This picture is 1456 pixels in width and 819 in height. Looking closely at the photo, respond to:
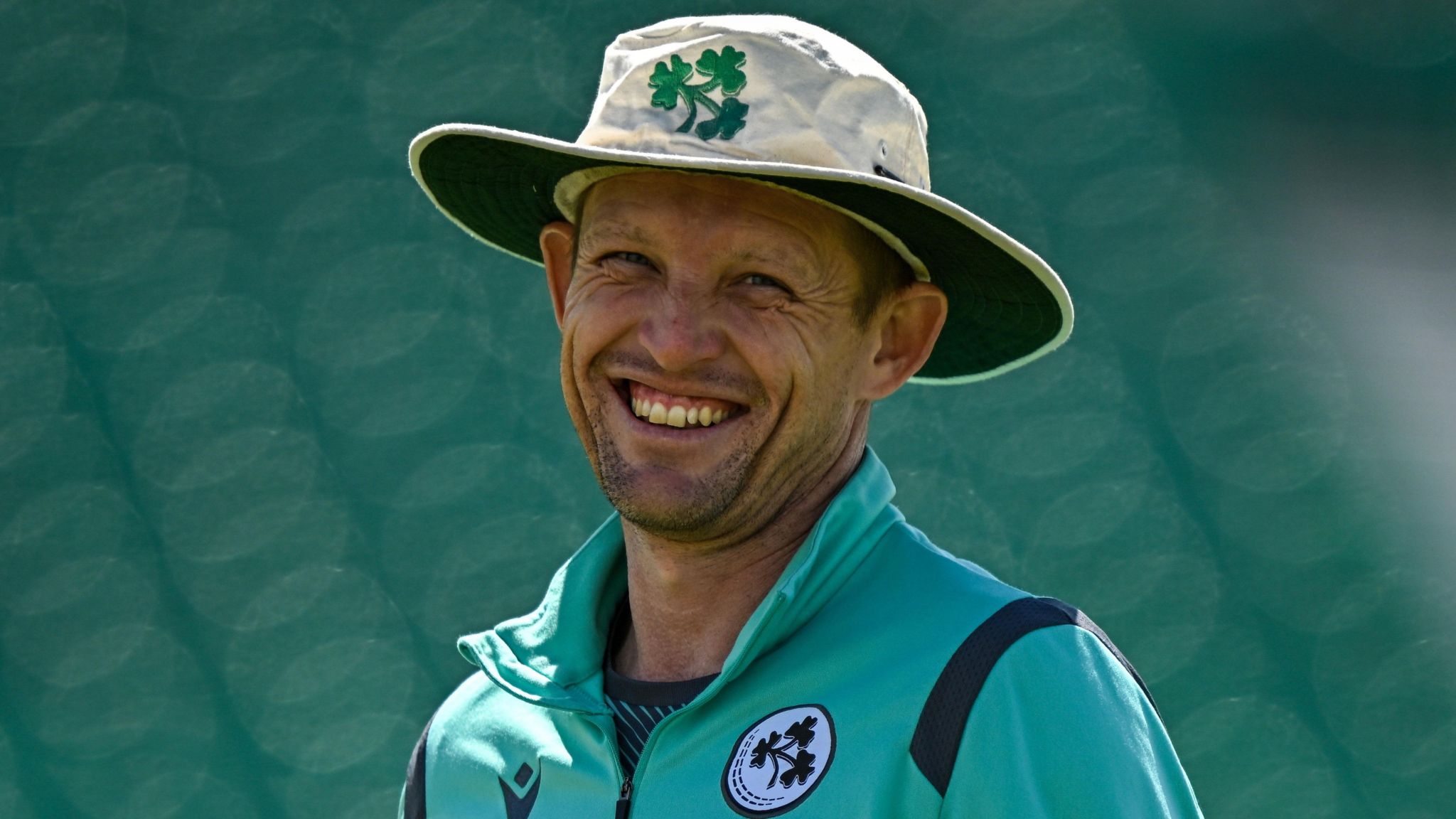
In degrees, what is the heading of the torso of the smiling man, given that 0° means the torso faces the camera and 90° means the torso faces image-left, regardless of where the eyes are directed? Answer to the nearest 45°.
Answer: approximately 45°

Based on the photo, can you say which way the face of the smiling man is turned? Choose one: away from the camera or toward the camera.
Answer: toward the camera
